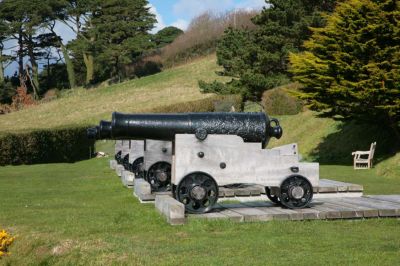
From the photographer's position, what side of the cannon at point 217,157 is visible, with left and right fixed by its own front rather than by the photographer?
left

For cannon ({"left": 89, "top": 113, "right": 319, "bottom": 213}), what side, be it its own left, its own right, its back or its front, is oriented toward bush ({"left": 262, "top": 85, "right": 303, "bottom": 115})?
right

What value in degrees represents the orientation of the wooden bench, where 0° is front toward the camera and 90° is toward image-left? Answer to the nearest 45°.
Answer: approximately 90°
